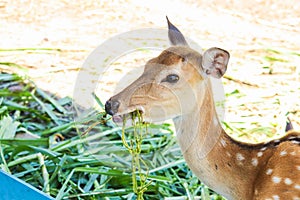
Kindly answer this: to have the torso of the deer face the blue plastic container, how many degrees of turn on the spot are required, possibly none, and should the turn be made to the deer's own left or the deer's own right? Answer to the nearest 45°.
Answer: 0° — it already faces it

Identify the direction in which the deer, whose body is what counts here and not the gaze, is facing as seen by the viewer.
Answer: to the viewer's left
